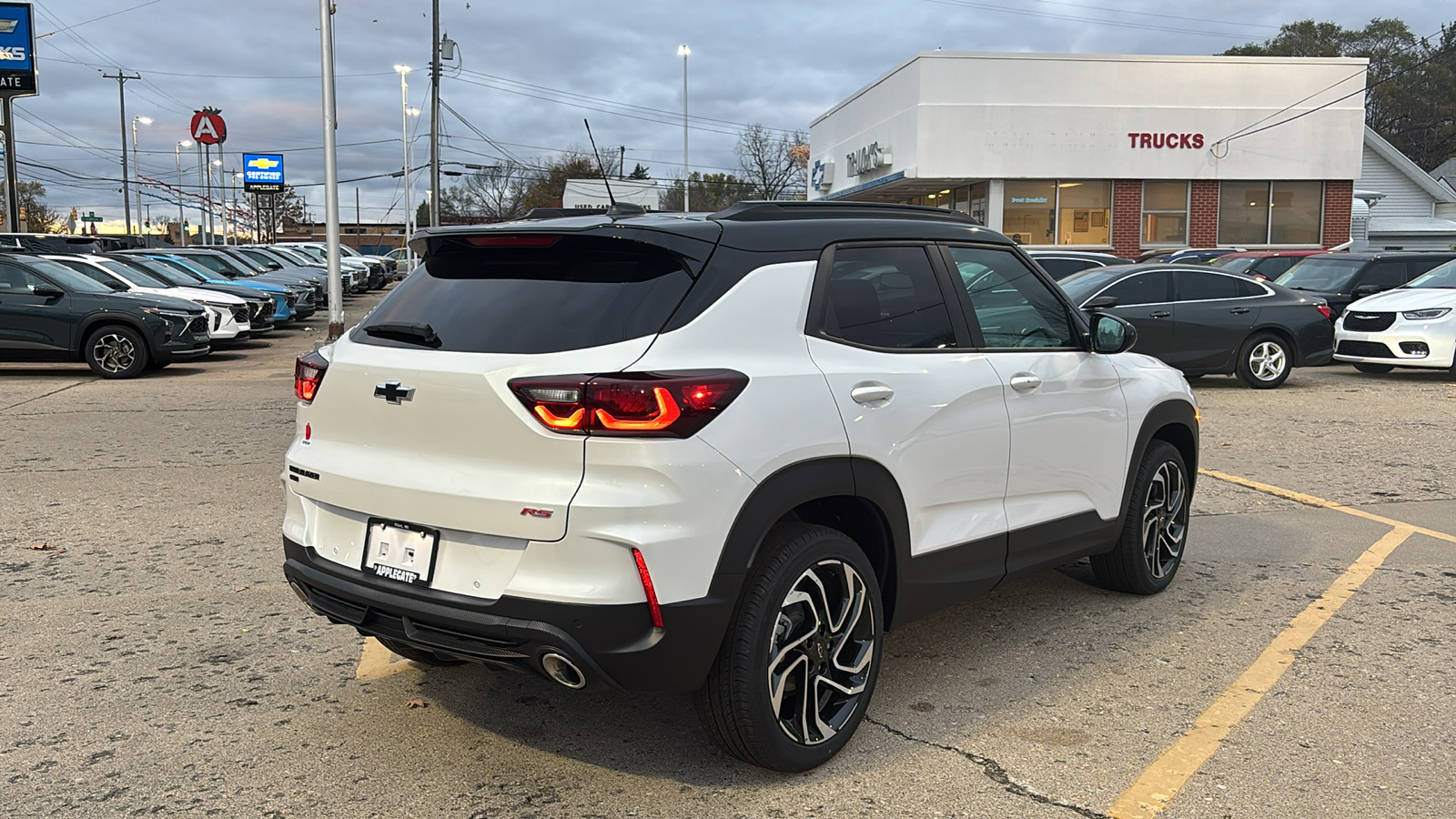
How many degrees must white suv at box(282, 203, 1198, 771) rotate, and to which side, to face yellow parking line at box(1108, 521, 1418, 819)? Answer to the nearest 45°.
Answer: approximately 45° to its right

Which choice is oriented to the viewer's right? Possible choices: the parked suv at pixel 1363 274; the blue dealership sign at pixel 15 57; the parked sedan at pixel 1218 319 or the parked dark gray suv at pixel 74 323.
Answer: the parked dark gray suv

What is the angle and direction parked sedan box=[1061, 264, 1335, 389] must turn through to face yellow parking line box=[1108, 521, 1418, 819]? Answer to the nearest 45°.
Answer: approximately 90° to its left

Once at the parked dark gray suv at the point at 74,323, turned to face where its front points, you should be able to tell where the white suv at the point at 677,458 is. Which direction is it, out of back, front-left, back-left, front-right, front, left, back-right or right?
right

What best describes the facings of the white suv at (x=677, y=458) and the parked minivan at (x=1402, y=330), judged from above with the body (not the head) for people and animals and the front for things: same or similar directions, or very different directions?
very different directions

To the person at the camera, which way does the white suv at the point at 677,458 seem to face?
facing away from the viewer and to the right of the viewer

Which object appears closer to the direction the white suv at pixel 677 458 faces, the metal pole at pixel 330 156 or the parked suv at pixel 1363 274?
the parked suv

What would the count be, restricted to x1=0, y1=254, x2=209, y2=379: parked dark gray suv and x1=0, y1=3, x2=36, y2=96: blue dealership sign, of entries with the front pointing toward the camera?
1

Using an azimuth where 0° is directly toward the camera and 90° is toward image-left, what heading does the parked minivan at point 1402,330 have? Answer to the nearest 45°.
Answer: approximately 45°

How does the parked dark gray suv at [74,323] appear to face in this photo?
to the viewer's right

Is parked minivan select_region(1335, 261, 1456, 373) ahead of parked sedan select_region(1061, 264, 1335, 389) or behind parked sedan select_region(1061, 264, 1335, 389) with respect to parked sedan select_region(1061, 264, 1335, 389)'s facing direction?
behind

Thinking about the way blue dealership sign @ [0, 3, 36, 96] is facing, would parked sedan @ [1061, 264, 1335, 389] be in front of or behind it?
in front

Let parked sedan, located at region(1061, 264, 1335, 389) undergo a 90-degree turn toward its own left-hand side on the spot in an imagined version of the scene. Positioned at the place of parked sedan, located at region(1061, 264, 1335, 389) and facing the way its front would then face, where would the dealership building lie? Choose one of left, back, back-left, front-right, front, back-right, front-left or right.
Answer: back

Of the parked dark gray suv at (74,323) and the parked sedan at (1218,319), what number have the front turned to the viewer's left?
1

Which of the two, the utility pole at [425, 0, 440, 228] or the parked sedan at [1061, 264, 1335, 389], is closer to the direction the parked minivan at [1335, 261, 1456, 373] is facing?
the parked sedan

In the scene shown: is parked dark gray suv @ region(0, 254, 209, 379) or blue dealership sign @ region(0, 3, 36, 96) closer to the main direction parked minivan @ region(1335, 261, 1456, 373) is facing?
the parked dark gray suv

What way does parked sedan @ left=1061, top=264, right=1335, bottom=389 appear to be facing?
to the viewer's left

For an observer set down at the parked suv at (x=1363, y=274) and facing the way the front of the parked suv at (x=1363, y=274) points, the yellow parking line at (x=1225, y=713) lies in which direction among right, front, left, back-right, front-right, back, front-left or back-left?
front-left
